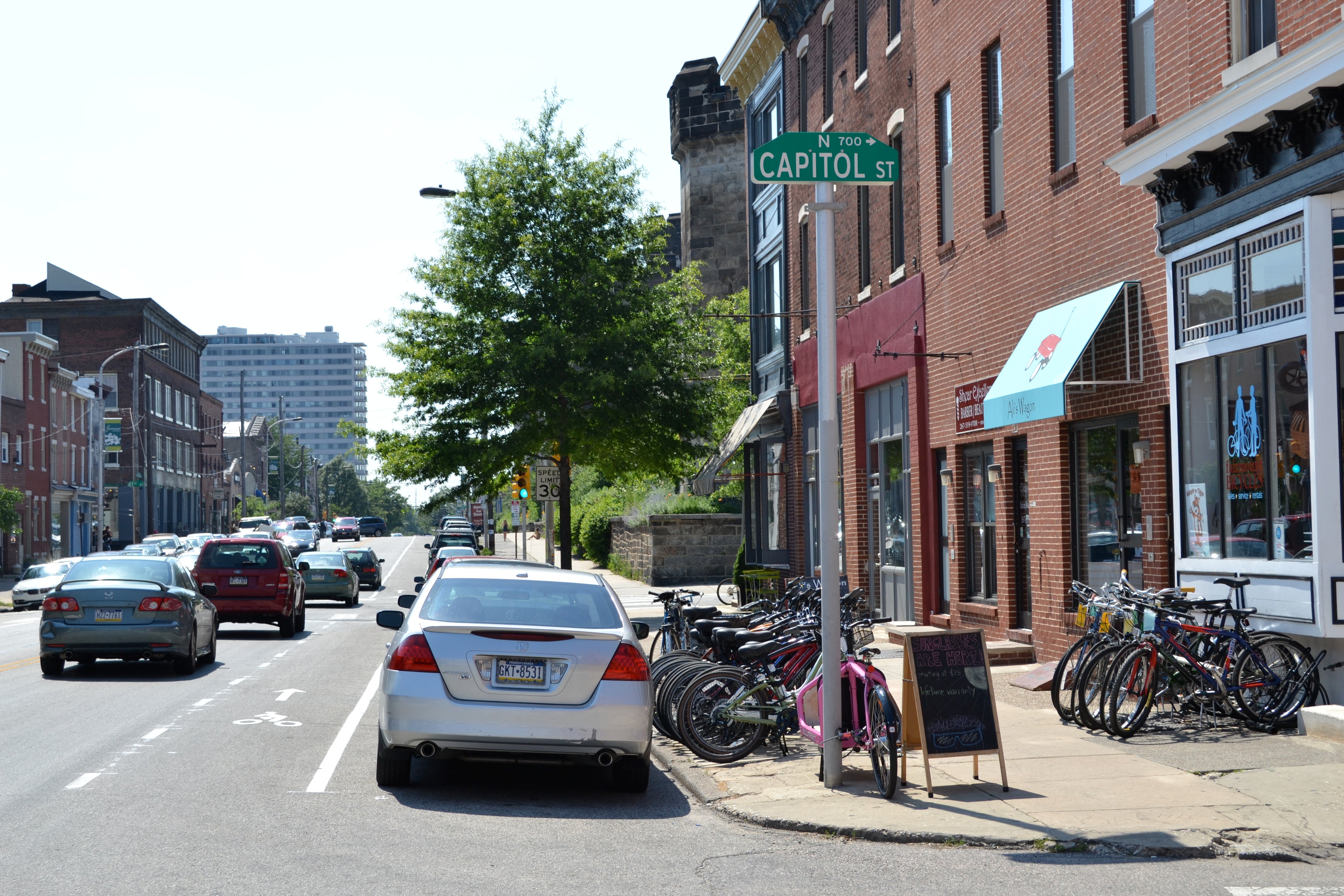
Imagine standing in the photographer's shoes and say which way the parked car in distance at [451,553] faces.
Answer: facing away from the viewer

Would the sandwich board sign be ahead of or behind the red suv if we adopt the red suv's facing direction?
behind

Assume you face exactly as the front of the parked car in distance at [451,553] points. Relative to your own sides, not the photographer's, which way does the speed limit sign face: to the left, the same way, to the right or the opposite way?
the opposite way

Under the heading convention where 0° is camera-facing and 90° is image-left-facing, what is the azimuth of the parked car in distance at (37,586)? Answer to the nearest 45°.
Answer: approximately 45°

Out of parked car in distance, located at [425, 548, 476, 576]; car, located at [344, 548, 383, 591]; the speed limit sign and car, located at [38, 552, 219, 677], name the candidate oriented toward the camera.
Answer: the speed limit sign

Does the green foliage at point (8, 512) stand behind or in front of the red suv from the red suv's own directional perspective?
in front

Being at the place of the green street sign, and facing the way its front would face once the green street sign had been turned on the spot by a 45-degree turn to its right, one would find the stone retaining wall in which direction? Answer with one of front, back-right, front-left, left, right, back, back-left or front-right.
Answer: back-right

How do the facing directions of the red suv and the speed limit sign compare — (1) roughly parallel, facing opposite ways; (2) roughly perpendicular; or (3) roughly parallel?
roughly parallel, facing opposite ways

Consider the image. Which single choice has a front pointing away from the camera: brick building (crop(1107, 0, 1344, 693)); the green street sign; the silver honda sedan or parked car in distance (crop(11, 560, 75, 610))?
the silver honda sedan

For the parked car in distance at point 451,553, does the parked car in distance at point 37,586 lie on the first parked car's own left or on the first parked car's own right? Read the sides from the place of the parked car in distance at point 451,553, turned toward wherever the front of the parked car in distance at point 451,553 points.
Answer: on the first parked car's own left

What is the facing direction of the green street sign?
toward the camera

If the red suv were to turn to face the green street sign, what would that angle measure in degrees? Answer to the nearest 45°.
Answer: approximately 180°

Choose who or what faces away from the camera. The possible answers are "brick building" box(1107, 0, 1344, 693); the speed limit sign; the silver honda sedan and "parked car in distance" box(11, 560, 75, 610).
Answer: the silver honda sedan

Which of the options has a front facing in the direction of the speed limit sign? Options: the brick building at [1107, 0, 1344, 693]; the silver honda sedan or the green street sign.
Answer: the silver honda sedan

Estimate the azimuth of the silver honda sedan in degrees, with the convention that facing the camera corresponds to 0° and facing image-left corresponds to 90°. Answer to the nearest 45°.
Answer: approximately 180°

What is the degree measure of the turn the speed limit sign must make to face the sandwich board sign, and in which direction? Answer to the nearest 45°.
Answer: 0° — it already faces it

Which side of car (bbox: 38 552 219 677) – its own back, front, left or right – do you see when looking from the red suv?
front

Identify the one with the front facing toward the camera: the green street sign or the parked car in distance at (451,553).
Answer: the green street sign

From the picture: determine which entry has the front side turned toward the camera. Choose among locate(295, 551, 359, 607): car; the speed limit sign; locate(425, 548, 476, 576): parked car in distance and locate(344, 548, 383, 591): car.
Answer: the speed limit sign

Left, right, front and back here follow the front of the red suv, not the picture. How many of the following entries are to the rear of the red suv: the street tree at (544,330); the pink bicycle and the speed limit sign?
1

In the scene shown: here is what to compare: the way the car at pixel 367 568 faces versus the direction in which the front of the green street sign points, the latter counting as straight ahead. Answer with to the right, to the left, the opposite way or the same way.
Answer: the opposite way
